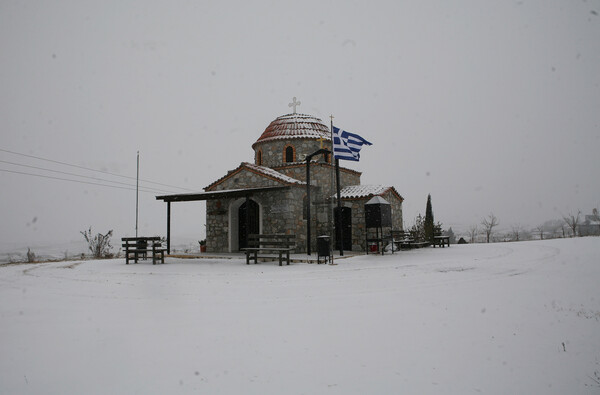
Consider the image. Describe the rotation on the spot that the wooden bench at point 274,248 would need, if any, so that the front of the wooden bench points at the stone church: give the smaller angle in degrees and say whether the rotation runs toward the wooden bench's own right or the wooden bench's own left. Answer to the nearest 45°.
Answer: approximately 135° to the wooden bench's own right

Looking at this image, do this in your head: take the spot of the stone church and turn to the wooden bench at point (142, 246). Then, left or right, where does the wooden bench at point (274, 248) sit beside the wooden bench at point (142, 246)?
left

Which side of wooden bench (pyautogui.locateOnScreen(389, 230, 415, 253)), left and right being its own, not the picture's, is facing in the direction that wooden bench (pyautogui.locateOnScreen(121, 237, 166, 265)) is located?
right

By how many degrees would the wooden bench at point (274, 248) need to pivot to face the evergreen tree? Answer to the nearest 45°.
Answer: approximately 180°

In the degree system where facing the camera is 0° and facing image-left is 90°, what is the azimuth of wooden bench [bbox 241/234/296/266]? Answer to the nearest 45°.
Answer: approximately 45°

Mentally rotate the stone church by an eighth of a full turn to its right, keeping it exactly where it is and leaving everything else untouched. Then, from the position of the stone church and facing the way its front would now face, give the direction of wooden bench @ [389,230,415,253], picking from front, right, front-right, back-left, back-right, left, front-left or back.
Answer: back

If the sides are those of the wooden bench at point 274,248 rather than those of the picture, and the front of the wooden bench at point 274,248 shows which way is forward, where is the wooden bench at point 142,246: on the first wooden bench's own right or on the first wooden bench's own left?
on the first wooden bench's own right
